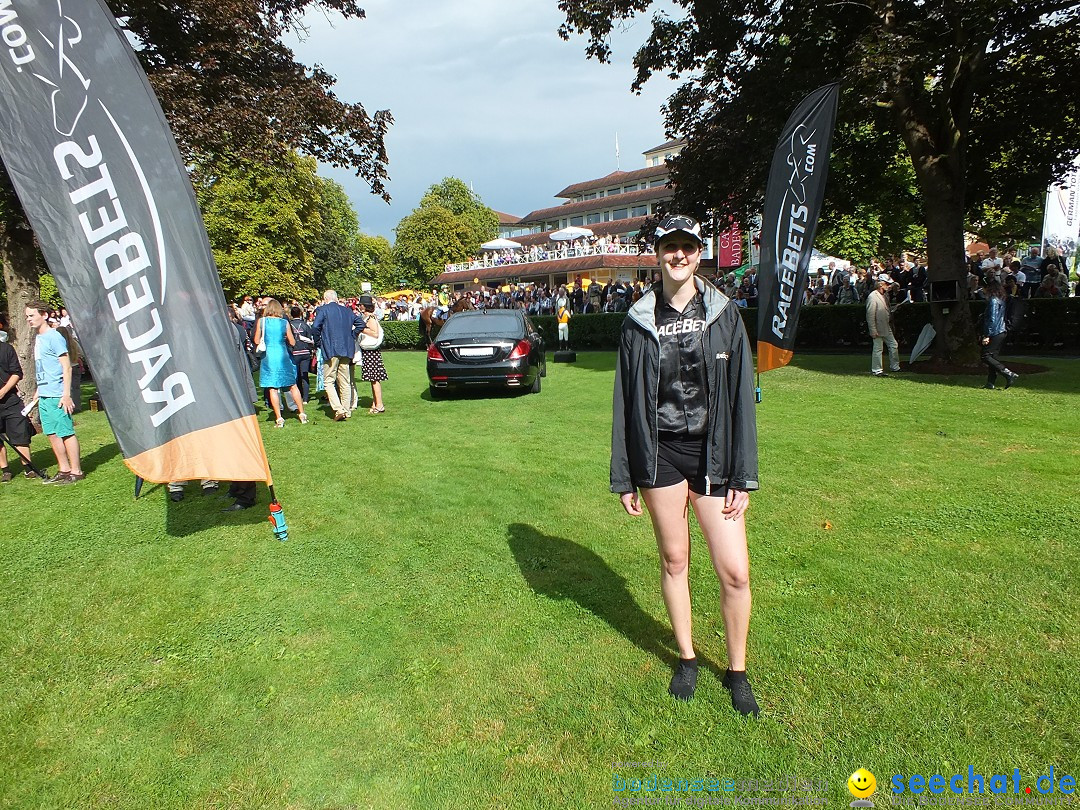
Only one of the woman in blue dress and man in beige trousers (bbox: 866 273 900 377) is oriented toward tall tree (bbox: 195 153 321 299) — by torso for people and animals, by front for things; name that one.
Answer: the woman in blue dress

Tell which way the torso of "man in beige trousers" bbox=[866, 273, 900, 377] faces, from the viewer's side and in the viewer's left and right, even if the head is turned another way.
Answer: facing the viewer and to the right of the viewer

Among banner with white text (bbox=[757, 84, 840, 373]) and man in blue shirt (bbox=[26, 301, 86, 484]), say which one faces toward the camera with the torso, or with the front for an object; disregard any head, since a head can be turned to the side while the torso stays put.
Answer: the banner with white text

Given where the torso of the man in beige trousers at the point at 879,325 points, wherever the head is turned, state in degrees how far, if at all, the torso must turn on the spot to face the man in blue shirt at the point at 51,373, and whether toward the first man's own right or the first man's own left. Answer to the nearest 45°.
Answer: approximately 90° to the first man's own right

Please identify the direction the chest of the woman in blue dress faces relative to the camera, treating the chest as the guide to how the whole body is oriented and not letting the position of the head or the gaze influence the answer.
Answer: away from the camera

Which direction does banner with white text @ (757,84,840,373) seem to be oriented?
toward the camera

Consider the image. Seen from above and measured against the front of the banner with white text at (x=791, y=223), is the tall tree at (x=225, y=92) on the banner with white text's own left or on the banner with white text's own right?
on the banner with white text's own right

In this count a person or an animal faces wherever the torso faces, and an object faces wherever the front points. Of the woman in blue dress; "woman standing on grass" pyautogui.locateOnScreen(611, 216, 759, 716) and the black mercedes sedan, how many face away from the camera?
2

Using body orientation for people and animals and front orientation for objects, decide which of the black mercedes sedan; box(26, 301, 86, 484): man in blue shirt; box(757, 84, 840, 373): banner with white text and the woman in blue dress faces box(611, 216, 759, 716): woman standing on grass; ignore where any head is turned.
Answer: the banner with white text

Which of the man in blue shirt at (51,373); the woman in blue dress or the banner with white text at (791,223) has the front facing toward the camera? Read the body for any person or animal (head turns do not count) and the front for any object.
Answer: the banner with white text

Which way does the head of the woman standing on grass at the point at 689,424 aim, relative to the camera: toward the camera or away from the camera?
toward the camera

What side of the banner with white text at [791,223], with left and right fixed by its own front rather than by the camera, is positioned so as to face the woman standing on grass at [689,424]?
front

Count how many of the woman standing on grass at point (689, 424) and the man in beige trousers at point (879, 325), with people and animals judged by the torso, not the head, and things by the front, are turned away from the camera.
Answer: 0

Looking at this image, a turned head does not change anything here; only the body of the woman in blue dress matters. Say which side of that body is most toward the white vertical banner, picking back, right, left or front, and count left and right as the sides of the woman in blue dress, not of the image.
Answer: right
